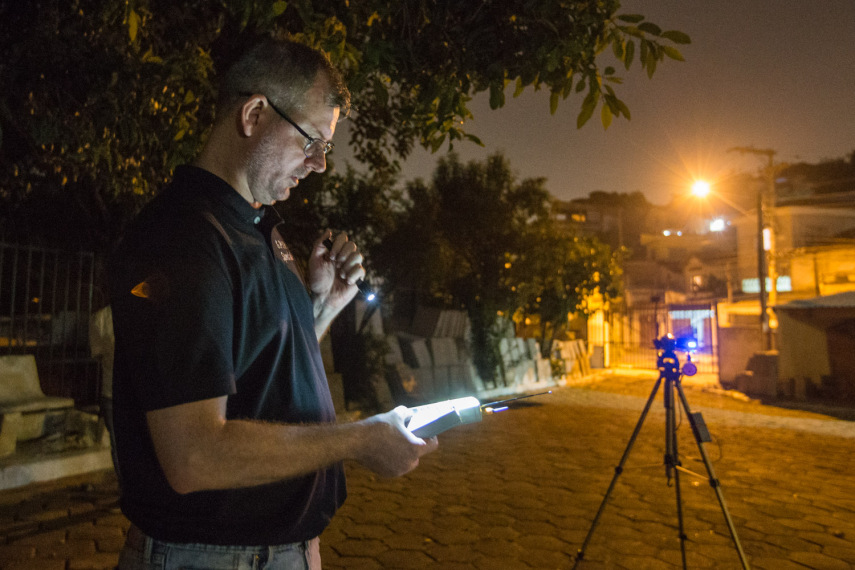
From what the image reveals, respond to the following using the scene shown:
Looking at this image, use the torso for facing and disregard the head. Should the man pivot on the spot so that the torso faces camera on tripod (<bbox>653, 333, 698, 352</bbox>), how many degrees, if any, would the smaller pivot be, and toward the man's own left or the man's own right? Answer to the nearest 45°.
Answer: approximately 45° to the man's own left

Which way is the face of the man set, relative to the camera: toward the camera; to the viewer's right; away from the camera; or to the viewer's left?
to the viewer's right

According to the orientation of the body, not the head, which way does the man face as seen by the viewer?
to the viewer's right

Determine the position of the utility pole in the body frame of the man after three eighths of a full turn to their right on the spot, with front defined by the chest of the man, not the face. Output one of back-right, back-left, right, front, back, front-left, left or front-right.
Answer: back

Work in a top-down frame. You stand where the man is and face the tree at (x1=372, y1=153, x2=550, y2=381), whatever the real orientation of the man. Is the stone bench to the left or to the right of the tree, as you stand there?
left
